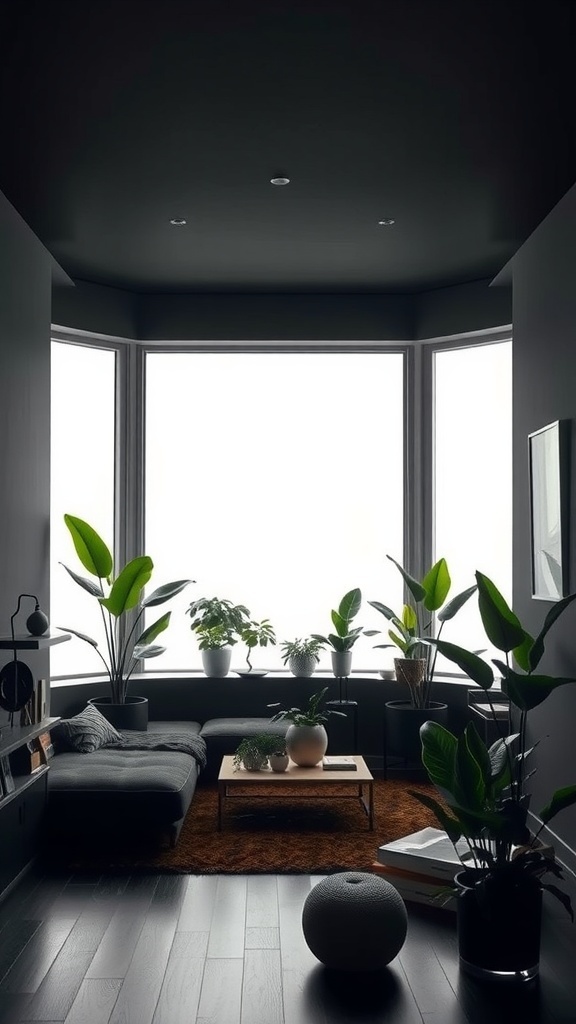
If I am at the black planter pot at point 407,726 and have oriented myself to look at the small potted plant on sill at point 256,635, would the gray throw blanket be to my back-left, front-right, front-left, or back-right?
front-left

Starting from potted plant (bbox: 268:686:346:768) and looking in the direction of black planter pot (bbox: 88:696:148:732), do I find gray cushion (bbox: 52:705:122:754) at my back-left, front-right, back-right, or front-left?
front-left

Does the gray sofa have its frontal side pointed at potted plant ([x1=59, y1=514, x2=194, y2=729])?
no

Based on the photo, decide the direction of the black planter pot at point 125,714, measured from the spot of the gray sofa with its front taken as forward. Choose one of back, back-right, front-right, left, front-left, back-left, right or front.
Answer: back

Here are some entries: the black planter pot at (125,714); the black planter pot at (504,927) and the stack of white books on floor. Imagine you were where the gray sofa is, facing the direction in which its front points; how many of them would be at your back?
1

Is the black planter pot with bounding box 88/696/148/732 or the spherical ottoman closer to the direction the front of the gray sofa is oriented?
the spherical ottoman

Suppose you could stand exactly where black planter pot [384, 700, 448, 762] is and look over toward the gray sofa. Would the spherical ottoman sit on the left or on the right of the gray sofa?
left
